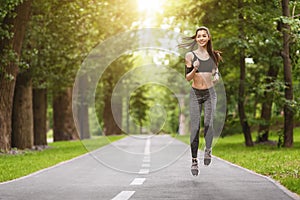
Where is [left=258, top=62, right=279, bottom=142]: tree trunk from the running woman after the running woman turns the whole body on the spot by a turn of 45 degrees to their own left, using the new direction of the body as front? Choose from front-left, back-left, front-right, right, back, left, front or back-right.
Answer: back-left

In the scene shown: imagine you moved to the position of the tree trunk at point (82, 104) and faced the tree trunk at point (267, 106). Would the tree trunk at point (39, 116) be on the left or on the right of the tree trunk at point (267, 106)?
right

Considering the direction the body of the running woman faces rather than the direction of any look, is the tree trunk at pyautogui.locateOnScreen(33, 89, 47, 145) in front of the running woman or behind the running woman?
behind

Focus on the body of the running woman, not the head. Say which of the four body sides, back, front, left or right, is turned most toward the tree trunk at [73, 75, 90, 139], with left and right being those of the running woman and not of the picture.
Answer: back

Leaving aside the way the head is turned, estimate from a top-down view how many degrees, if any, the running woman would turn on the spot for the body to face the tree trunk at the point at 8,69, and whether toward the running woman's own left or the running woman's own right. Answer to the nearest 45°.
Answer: approximately 135° to the running woman's own right

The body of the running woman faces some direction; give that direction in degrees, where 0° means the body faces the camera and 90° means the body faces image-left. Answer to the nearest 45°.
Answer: approximately 0°

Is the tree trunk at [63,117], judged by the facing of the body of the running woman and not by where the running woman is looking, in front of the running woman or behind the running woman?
behind

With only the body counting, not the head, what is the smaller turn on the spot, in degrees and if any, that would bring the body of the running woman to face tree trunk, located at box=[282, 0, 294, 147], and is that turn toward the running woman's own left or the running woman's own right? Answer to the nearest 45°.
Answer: approximately 180°
